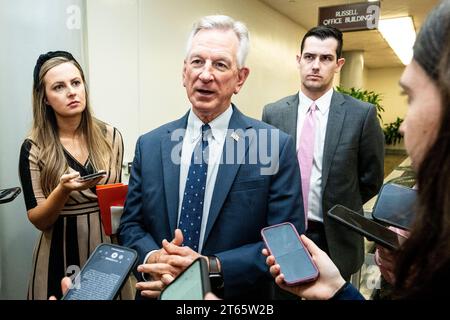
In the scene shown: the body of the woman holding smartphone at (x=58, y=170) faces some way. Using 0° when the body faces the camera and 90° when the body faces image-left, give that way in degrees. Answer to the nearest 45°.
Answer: approximately 315°

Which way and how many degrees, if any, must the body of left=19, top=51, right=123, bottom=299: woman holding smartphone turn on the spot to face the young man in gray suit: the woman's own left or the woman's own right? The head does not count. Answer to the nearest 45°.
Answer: approximately 45° to the woman's own left

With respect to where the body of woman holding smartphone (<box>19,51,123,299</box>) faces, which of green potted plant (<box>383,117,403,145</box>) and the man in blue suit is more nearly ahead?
the man in blue suit

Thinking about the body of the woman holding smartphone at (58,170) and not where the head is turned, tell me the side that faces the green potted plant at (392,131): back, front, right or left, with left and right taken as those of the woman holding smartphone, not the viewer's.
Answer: left

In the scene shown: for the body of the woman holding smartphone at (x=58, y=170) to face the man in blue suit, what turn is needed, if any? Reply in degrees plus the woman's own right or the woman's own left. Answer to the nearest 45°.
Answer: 0° — they already face them

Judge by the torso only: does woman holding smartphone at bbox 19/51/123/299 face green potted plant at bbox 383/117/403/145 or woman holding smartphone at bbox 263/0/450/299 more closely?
the woman holding smartphone
